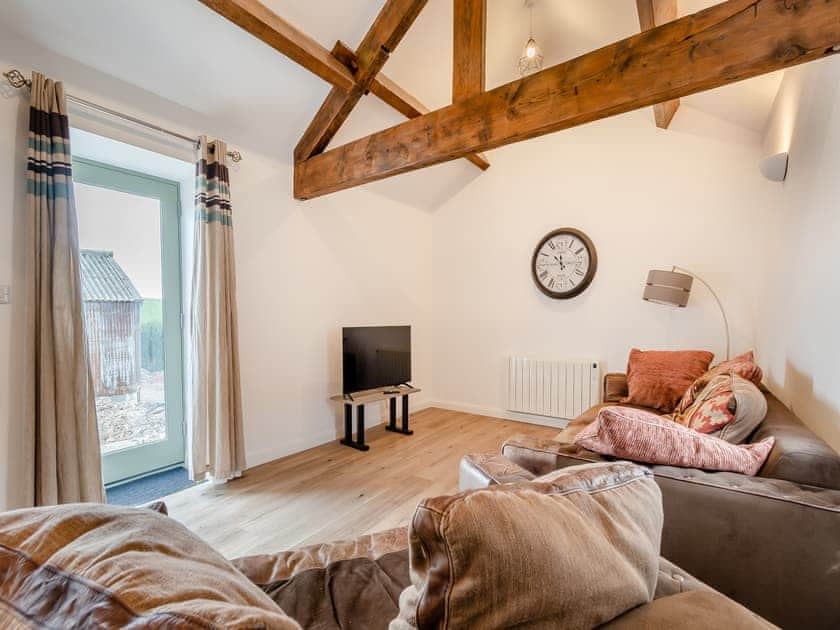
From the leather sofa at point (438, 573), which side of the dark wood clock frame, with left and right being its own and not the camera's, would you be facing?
front

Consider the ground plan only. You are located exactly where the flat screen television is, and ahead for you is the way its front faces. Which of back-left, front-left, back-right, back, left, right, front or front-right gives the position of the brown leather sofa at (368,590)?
front-right

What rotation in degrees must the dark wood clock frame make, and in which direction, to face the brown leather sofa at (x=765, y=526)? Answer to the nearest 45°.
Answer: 0° — it already faces it

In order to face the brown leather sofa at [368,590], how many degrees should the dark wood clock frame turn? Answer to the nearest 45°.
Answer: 0° — it already faces it

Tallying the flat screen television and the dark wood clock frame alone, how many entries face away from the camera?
0

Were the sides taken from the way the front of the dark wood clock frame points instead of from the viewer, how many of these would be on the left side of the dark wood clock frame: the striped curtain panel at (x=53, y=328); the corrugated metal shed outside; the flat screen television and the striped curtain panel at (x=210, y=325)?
0

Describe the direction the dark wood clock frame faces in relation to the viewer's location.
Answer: facing the viewer

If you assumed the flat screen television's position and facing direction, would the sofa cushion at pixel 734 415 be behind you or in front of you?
in front

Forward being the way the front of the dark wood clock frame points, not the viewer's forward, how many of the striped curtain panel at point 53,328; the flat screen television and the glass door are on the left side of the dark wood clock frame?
0

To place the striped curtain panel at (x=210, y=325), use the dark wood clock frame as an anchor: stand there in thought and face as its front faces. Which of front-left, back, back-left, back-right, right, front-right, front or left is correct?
front-right

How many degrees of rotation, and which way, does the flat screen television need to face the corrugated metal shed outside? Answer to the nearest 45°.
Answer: approximately 90° to its right

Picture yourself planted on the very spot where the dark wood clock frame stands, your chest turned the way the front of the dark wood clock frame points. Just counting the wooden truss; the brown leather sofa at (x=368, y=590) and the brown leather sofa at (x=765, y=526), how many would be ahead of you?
3

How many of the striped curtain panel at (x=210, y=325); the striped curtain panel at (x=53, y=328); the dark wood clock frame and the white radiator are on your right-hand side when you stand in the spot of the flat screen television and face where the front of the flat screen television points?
2

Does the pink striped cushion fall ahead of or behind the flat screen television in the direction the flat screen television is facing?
ahead

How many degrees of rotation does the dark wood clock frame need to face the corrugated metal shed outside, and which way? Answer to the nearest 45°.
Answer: approximately 45° to its right
